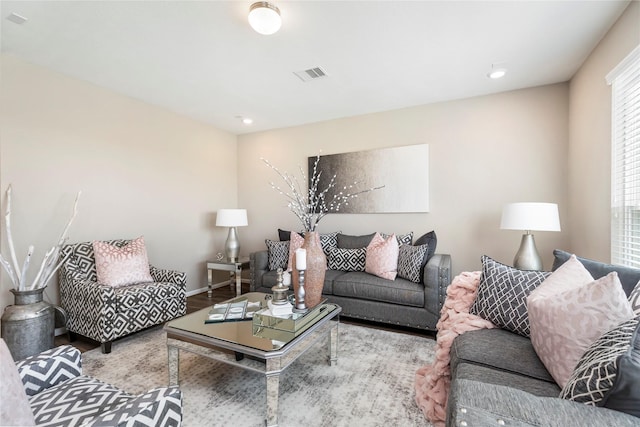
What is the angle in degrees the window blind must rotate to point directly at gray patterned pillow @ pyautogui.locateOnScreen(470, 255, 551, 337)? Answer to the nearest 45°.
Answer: approximately 45° to its left

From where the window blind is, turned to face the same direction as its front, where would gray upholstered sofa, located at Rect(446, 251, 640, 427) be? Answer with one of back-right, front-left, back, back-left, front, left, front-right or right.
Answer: left

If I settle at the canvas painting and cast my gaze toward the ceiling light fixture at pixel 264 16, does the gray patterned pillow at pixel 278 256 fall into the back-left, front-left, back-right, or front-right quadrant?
front-right

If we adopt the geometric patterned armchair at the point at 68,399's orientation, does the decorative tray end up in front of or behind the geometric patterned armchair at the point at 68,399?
in front

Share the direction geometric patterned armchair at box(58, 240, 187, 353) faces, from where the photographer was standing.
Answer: facing the viewer and to the right of the viewer

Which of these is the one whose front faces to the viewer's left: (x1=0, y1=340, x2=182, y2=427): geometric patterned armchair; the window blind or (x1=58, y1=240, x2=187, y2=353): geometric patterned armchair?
the window blind

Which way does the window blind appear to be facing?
to the viewer's left

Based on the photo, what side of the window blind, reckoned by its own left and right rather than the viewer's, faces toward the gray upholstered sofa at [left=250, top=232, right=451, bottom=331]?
front

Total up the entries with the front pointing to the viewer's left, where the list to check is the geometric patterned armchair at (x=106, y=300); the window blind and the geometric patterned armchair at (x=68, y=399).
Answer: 1

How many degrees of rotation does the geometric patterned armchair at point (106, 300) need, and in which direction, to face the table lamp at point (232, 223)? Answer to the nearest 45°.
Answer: approximately 90° to its left

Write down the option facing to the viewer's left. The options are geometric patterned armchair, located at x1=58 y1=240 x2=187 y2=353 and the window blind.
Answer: the window blind

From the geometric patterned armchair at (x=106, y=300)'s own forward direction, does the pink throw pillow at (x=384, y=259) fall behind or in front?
in front

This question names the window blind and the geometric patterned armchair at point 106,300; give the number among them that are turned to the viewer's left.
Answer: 1

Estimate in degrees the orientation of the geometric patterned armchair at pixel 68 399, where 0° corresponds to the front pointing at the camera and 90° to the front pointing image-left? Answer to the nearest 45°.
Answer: approximately 225°
